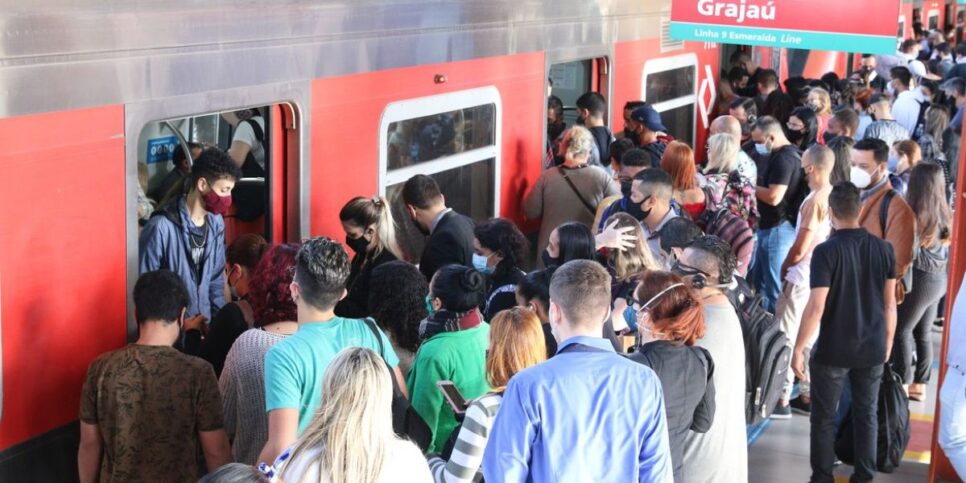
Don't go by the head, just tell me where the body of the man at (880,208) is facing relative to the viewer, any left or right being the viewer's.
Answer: facing the viewer and to the left of the viewer

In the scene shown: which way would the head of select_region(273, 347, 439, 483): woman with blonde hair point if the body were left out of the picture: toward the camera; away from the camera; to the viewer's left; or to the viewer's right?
away from the camera

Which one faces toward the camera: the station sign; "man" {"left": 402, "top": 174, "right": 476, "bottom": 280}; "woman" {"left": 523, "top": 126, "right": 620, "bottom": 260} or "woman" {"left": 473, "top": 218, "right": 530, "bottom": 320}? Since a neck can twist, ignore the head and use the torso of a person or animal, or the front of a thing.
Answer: the station sign

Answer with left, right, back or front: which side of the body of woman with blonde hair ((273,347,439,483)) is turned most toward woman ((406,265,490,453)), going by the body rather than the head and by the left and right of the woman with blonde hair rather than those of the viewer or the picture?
front

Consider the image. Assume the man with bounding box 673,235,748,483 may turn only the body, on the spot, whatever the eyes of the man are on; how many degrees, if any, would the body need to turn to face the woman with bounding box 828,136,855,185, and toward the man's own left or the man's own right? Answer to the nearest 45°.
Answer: approximately 90° to the man's own right

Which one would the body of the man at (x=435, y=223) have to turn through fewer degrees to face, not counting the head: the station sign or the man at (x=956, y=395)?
the station sign

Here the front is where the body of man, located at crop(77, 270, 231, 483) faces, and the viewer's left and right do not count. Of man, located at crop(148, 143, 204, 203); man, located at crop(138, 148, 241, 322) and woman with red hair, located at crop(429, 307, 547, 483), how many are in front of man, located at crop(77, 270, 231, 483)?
2

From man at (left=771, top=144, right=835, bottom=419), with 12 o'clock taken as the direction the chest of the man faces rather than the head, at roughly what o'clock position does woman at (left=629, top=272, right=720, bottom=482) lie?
The woman is roughly at 9 o'clock from the man.

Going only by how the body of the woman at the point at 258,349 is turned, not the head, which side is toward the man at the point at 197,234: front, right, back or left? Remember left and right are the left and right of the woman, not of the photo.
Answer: front

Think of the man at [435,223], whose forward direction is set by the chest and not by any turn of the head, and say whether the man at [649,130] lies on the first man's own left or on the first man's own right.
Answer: on the first man's own right

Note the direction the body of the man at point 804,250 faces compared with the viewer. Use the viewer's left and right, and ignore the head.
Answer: facing to the left of the viewer
